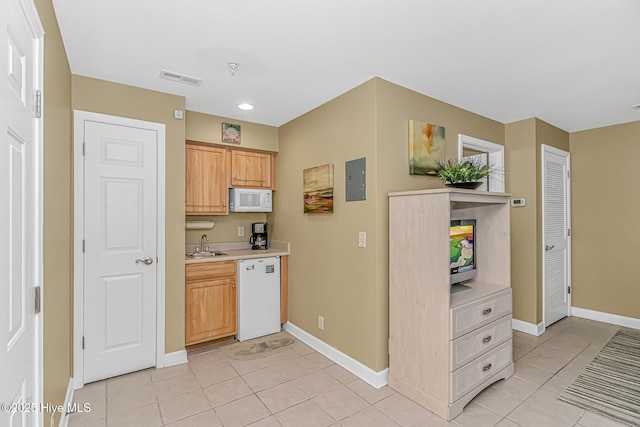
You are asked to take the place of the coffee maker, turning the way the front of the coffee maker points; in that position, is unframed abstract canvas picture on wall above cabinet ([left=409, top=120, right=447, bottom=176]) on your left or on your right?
on your left

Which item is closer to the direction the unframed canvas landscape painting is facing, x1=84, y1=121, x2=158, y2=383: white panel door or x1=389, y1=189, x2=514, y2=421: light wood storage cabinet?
the white panel door

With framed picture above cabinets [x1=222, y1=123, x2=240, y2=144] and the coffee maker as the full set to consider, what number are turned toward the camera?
2

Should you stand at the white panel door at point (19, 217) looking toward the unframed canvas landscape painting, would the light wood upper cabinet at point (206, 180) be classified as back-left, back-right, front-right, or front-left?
front-left

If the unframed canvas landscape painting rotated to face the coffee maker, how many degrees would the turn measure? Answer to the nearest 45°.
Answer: approximately 90° to its right

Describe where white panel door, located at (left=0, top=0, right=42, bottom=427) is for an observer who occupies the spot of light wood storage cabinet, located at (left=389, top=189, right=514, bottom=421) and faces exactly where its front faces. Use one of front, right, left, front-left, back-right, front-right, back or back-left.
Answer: right

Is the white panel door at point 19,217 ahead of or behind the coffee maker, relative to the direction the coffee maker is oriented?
ahead

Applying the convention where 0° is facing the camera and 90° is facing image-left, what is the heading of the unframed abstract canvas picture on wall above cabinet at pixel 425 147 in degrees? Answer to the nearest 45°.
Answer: approximately 315°

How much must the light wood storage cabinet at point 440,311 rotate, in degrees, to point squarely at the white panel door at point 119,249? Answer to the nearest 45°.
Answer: approximately 135° to its right

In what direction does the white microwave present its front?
toward the camera

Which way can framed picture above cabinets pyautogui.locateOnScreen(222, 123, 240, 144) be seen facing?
toward the camera

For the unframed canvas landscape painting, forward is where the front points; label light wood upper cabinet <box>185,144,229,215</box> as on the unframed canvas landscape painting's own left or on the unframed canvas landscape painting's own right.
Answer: on the unframed canvas landscape painting's own right

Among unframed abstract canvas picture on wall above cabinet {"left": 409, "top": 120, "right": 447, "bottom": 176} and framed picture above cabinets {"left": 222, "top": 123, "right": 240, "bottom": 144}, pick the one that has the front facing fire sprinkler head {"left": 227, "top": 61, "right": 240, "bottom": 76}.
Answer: framed picture above cabinets {"left": 222, "top": 123, "right": 240, "bottom": 144}

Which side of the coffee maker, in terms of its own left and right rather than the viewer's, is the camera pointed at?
front

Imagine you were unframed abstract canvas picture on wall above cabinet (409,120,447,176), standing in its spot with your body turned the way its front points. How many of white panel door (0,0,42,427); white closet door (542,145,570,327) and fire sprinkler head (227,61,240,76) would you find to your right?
2

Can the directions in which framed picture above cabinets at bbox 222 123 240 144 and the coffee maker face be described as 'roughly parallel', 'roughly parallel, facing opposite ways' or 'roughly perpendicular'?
roughly parallel
